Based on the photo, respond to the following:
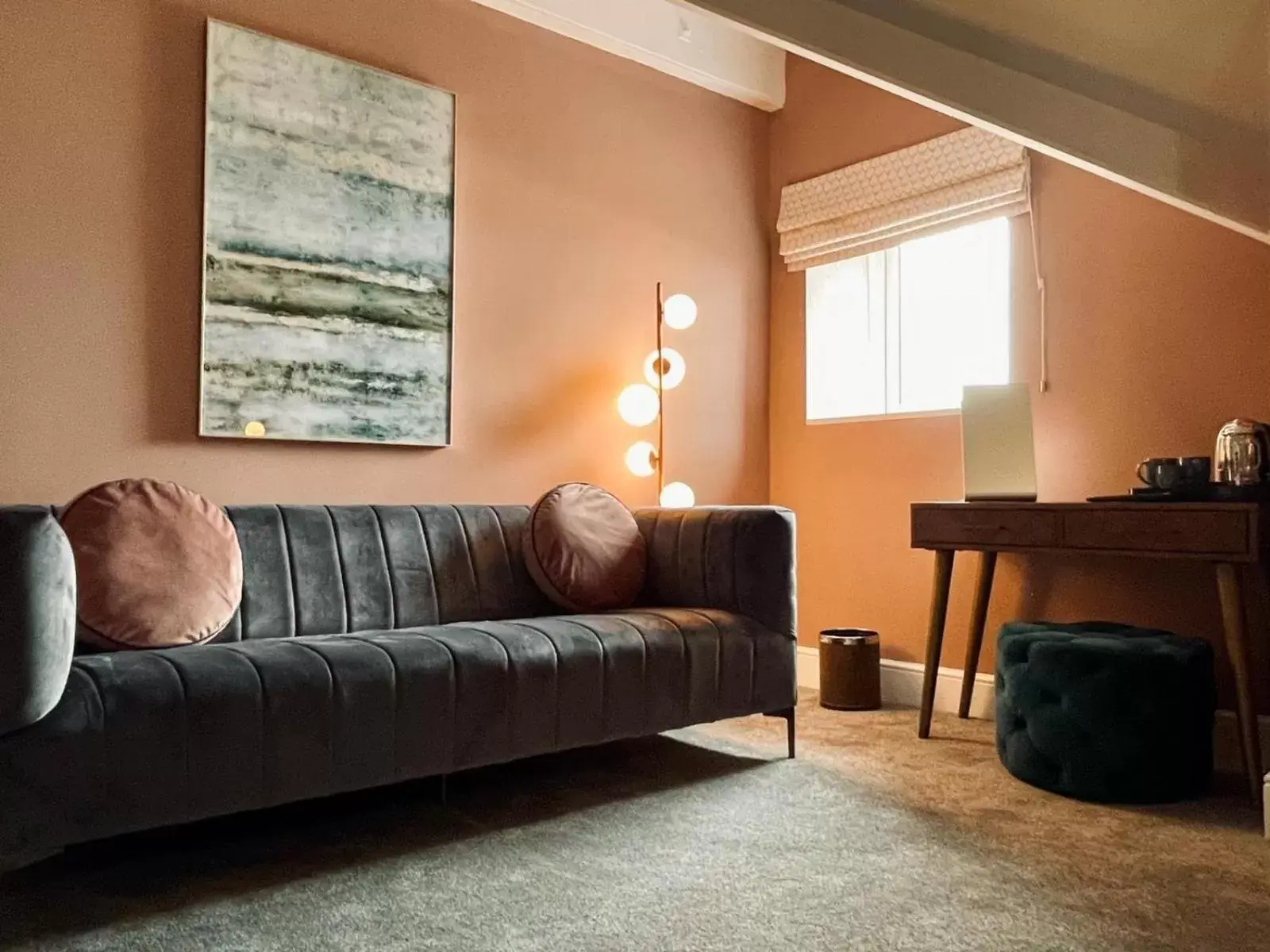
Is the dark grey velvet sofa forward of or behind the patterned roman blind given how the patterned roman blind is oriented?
forward

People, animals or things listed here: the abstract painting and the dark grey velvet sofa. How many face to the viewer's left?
0

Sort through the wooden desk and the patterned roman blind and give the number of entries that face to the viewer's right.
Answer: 0

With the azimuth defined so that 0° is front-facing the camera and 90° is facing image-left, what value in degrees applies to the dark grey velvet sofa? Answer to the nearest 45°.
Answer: approximately 315°

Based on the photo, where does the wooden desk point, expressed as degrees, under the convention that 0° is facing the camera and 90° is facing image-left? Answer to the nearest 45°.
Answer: approximately 45°

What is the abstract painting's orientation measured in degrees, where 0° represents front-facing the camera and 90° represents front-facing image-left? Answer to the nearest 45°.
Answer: approximately 315°

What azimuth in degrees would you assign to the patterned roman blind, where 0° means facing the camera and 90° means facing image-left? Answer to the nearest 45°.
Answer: approximately 45°

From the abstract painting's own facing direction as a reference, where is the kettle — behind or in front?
in front
